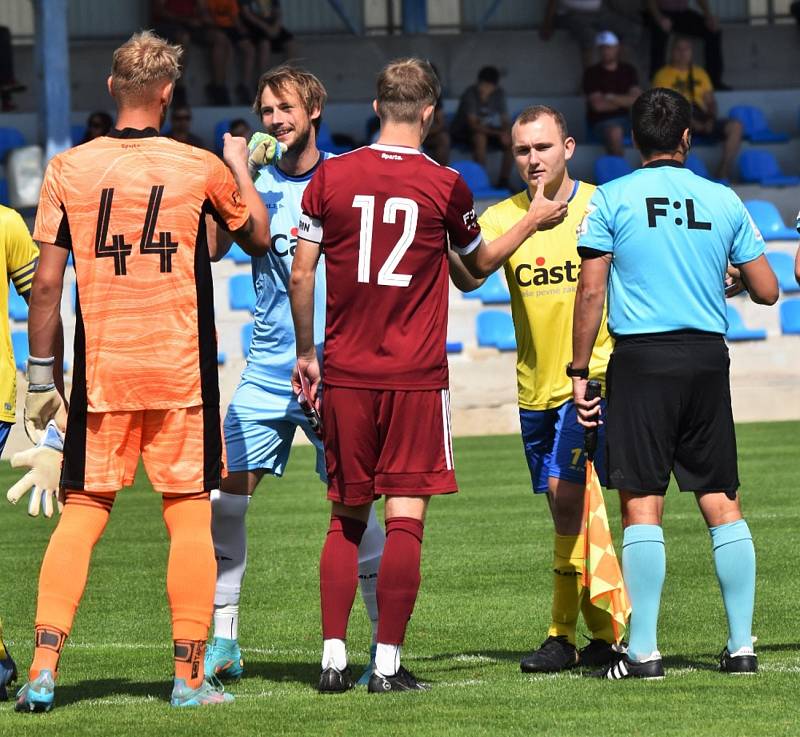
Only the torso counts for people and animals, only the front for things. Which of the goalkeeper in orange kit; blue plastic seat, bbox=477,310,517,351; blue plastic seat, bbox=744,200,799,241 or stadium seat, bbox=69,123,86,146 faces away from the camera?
the goalkeeper in orange kit

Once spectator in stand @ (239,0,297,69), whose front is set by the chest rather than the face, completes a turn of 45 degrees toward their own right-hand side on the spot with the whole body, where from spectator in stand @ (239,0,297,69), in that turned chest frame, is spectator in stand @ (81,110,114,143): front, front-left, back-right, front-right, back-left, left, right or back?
front-right

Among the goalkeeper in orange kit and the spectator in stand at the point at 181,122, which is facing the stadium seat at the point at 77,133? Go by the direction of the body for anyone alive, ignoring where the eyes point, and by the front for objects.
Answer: the goalkeeper in orange kit

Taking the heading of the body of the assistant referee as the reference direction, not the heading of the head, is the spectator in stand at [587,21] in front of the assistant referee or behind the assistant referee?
in front

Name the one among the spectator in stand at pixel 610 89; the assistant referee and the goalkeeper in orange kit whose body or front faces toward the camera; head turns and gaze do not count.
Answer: the spectator in stand

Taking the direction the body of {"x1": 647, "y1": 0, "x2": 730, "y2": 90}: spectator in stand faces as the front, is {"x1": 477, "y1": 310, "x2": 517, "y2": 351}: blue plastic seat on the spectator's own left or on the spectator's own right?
on the spectator's own right

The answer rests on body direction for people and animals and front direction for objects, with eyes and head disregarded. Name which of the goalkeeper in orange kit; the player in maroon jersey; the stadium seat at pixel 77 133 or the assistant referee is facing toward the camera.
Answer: the stadium seat

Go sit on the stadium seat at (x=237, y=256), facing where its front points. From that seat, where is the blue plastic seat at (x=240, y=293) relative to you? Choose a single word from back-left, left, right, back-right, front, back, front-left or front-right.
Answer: front-left

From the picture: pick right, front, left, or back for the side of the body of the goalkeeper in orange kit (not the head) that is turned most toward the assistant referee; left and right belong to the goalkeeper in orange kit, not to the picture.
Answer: right

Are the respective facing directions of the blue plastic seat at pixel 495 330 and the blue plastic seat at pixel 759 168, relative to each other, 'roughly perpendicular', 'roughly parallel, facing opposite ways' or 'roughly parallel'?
roughly parallel

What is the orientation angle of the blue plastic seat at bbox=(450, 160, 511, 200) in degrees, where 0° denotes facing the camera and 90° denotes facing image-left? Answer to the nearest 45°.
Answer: approximately 315°

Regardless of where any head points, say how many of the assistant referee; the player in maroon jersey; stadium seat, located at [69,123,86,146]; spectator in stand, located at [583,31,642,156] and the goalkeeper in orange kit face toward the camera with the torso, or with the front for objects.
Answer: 2

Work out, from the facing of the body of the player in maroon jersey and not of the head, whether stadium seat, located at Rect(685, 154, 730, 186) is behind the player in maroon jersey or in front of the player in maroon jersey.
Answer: in front

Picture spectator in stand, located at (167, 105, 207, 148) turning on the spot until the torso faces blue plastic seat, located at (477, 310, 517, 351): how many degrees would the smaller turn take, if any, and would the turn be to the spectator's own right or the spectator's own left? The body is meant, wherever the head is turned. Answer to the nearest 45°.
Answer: approximately 45° to the spectator's own left

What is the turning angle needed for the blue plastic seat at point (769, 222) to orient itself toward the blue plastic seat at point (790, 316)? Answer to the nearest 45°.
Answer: approximately 45° to its right

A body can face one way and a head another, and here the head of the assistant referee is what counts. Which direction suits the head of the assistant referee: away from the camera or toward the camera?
away from the camera

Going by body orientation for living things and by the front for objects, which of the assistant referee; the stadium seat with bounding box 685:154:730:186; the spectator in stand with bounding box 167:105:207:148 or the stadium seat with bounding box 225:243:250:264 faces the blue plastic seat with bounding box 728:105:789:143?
the assistant referee

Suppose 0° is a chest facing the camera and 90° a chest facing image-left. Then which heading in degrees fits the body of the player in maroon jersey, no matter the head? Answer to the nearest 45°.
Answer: approximately 180°
